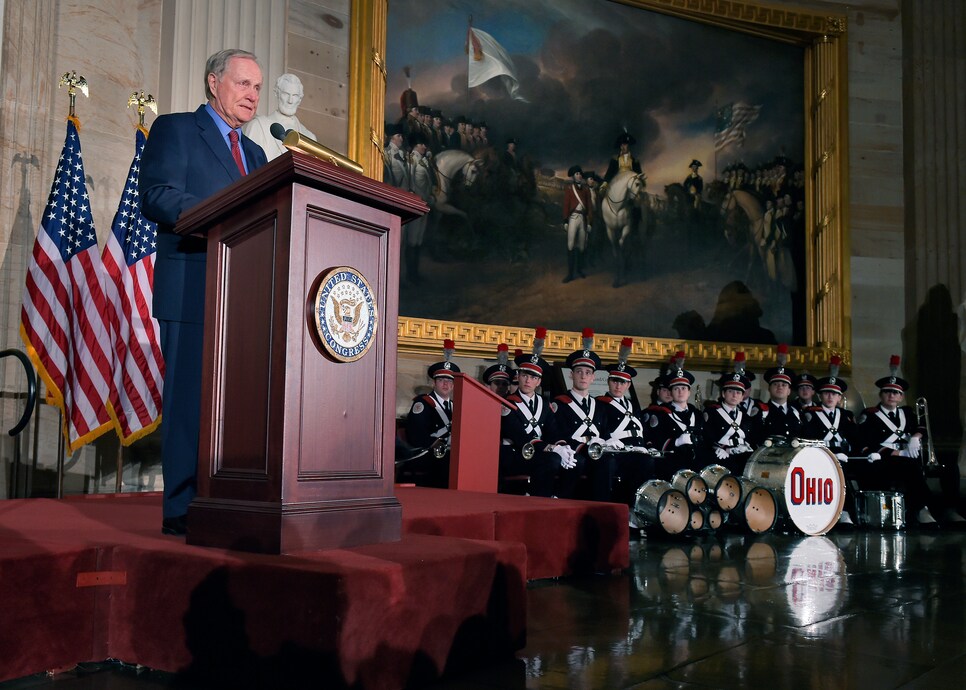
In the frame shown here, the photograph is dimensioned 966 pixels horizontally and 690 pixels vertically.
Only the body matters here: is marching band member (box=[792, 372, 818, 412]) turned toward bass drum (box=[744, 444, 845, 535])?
yes

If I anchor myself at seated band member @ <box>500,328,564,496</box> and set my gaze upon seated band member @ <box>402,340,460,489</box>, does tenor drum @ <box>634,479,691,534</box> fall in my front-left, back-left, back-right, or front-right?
back-left

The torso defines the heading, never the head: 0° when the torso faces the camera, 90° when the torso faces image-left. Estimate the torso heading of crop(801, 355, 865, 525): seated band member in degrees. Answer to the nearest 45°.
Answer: approximately 0°

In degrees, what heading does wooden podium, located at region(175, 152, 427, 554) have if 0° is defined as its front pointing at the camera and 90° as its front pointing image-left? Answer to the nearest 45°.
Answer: approximately 315°

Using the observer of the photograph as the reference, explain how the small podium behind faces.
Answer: facing to the left of the viewer
